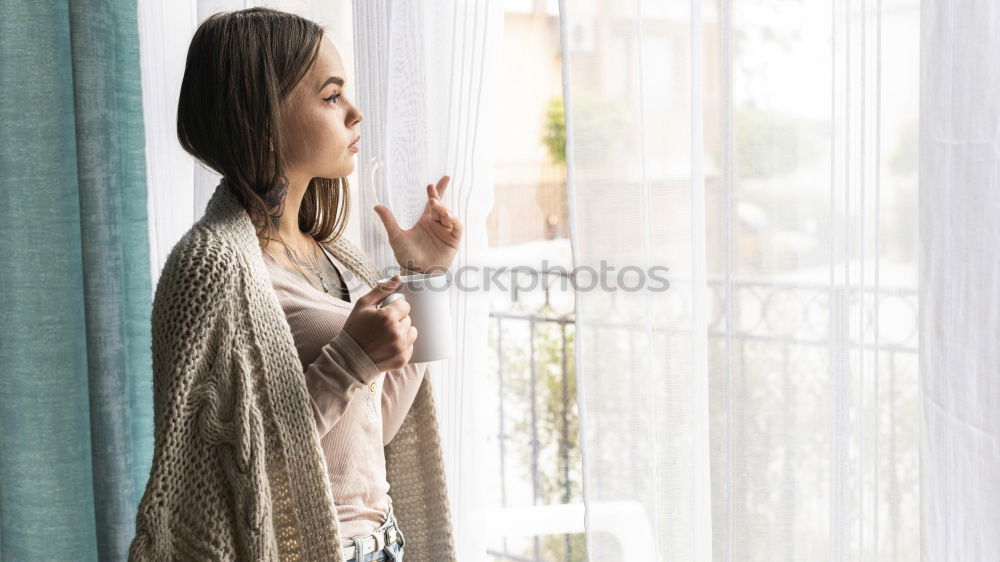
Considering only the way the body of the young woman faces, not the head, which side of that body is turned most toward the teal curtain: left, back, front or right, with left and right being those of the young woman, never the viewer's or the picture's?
back

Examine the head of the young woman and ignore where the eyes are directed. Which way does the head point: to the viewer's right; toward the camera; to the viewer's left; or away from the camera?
to the viewer's right

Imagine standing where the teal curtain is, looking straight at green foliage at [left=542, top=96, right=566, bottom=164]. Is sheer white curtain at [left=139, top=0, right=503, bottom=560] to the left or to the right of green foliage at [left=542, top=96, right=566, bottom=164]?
right

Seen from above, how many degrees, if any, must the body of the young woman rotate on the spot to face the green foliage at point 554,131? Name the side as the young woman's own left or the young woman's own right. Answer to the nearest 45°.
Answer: approximately 90° to the young woman's own left

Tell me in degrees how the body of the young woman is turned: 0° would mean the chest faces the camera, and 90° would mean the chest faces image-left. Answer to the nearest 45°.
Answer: approximately 315°
